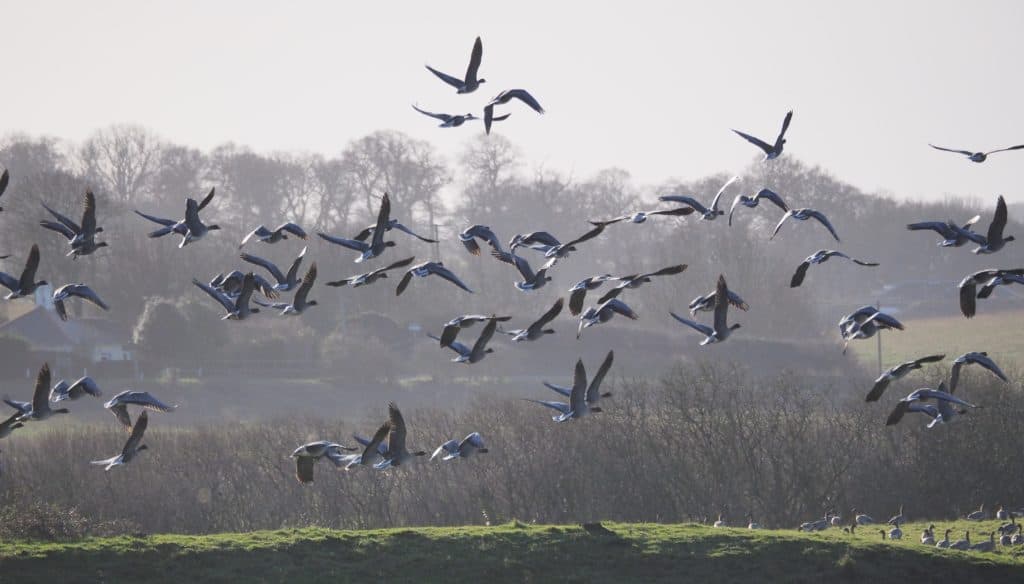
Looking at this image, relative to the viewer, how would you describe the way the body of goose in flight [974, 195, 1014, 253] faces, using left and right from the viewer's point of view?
facing to the right of the viewer

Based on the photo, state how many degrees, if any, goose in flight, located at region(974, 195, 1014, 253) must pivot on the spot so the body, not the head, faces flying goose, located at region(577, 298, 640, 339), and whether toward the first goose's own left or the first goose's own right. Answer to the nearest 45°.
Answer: approximately 180°

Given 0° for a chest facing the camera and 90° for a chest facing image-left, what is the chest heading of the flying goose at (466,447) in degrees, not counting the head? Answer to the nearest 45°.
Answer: approximately 270°

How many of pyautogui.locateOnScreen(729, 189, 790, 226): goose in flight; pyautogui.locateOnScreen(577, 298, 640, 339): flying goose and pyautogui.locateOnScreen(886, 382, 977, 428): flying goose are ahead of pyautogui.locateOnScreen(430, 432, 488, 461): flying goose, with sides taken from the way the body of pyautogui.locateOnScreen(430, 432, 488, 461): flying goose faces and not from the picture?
3

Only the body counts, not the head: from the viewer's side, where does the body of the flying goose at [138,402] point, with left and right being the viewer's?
facing to the right of the viewer

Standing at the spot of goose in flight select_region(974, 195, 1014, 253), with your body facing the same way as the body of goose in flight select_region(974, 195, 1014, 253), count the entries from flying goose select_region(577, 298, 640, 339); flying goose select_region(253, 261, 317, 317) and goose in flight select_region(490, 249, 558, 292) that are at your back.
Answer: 3

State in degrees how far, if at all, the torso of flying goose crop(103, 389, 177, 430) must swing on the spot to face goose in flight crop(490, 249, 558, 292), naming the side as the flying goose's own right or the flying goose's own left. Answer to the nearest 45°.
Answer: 0° — it already faces it
